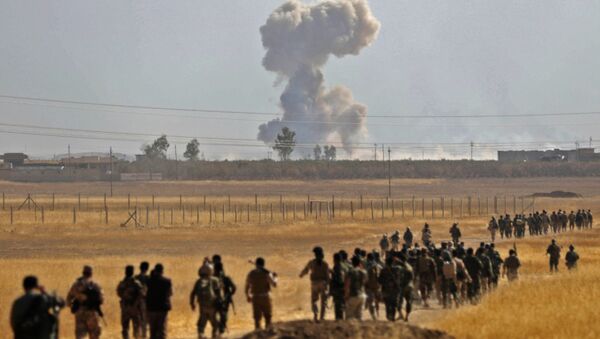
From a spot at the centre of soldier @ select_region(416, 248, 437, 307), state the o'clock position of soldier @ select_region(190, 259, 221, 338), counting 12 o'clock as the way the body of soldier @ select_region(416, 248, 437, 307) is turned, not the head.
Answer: soldier @ select_region(190, 259, 221, 338) is roughly at 7 o'clock from soldier @ select_region(416, 248, 437, 307).

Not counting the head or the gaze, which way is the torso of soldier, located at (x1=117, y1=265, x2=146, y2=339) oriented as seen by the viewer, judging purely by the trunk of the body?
away from the camera

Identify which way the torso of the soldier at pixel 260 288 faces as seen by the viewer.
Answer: away from the camera

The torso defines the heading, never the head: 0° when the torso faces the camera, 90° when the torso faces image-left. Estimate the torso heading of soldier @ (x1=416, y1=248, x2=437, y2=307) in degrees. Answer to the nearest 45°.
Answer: approximately 180°

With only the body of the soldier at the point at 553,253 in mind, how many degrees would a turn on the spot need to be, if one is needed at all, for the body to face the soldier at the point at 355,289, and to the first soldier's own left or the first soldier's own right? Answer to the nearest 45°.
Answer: approximately 180°

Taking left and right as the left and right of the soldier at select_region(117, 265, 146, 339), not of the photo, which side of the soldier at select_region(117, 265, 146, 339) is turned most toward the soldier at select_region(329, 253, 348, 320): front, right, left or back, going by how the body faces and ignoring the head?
right

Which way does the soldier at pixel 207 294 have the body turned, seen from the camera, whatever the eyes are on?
away from the camera
